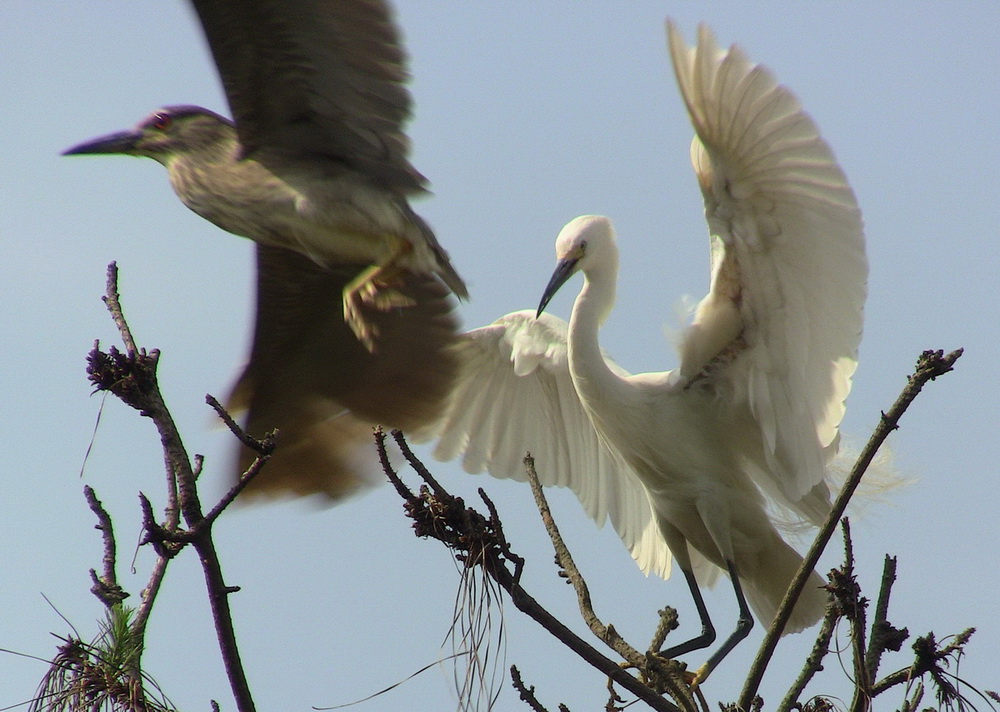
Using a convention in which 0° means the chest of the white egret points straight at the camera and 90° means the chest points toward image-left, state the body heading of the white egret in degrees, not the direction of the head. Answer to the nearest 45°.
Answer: approximately 45°

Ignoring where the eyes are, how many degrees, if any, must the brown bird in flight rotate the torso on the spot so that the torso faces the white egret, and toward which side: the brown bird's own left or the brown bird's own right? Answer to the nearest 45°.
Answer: approximately 180°

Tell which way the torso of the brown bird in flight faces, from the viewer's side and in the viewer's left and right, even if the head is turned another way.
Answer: facing to the left of the viewer

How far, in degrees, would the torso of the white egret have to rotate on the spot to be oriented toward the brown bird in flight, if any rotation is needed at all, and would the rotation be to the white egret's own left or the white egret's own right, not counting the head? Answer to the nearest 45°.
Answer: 0° — it already faces it
